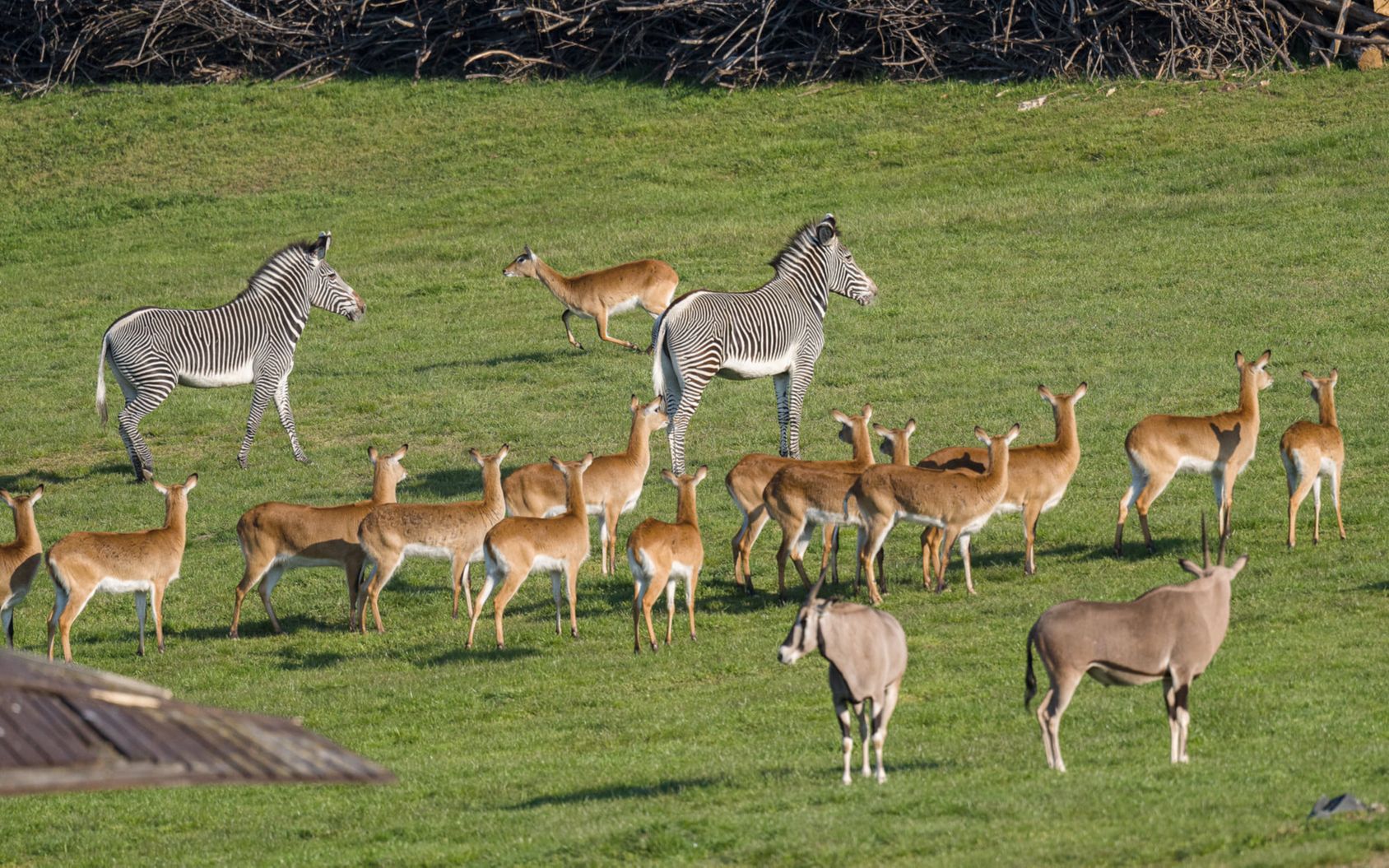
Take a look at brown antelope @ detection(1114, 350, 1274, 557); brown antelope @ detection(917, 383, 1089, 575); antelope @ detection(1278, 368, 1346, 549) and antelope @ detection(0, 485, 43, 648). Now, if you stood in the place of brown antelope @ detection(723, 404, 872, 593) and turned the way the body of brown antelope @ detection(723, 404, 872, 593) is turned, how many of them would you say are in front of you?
3

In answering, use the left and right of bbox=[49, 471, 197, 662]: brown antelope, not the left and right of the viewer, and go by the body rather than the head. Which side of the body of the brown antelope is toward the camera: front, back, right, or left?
right

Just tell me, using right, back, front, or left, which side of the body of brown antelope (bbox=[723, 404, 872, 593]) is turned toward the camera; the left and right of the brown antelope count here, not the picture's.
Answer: right

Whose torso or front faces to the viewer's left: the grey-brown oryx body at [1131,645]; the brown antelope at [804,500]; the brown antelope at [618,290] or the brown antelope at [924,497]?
the brown antelope at [618,290]

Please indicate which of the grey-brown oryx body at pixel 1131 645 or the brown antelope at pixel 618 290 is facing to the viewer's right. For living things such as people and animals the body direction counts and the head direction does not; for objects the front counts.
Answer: the grey-brown oryx body

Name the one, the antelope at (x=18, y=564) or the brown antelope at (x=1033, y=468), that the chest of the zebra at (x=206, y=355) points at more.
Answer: the brown antelope

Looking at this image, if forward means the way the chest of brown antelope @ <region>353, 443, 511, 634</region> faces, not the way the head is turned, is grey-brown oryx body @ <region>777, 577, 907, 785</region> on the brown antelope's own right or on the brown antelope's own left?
on the brown antelope's own right

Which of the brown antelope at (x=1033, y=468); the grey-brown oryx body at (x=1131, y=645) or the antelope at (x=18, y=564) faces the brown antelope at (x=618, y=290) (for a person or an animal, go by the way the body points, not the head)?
the antelope

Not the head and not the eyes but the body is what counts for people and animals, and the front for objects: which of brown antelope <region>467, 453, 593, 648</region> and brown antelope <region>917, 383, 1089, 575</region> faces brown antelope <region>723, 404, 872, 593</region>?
brown antelope <region>467, 453, 593, 648</region>

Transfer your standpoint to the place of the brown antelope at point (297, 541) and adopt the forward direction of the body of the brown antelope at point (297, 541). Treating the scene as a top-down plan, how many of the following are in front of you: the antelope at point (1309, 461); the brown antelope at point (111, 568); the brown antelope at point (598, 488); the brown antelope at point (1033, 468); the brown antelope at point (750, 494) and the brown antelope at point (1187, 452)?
5

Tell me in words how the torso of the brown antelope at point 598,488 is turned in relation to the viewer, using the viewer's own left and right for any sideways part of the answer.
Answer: facing to the right of the viewer

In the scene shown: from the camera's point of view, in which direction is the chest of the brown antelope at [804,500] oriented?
to the viewer's right

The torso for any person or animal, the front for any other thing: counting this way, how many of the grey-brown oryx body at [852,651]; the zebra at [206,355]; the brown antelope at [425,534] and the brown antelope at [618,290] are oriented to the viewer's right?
2

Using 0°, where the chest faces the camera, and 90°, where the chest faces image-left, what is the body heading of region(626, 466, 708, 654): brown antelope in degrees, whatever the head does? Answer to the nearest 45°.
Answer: approximately 225°

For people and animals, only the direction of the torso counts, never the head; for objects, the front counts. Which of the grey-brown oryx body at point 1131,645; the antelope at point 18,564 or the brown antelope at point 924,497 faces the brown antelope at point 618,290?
the antelope

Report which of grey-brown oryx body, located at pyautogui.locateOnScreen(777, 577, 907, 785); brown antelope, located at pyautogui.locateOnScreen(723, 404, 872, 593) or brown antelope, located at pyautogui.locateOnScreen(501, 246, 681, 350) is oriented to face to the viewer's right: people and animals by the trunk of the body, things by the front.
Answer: brown antelope, located at pyautogui.locateOnScreen(723, 404, 872, 593)

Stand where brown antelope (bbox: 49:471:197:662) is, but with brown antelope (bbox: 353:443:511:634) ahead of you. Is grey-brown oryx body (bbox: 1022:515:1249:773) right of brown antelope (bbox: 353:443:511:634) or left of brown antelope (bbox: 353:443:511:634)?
right
